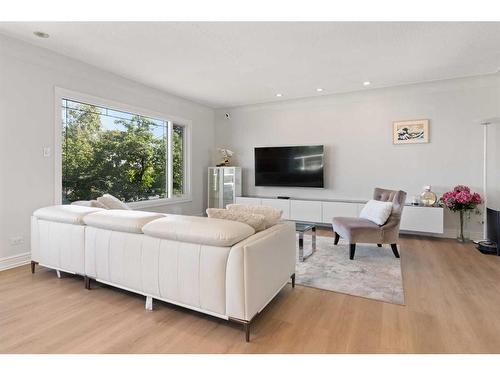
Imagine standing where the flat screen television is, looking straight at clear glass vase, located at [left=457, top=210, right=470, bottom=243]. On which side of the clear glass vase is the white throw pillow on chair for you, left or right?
right

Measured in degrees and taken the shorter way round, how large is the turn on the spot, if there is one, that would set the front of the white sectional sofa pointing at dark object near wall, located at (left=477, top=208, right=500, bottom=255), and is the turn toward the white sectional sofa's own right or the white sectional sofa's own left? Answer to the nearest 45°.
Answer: approximately 45° to the white sectional sofa's own right

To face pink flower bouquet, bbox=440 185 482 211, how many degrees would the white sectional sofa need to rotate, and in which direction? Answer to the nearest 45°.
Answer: approximately 45° to its right

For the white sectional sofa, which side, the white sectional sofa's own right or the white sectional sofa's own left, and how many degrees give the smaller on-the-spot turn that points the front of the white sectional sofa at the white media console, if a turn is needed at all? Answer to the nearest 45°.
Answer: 0° — it already faces it

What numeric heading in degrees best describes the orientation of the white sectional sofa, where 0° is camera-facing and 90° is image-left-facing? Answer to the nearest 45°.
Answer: approximately 225°

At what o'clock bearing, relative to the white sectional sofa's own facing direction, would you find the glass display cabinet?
The glass display cabinet is roughly at 11 o'clock from the white sectional sofa.

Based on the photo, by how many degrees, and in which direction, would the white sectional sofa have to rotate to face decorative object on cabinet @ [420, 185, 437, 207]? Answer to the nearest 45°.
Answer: approximately 45° to its right

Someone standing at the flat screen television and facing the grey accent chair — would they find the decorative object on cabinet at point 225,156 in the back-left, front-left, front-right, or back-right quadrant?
back-right

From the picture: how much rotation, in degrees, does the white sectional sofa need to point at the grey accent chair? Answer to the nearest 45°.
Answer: approximately 45° to its right

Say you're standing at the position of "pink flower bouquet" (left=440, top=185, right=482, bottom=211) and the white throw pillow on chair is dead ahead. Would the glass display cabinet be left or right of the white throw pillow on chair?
right
